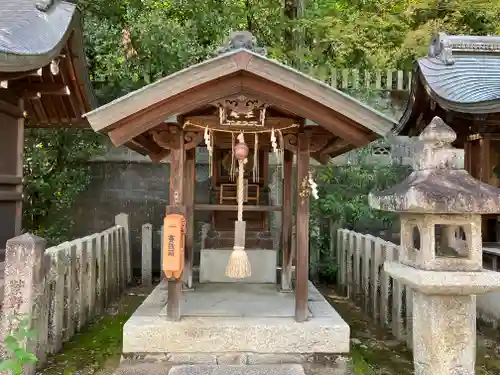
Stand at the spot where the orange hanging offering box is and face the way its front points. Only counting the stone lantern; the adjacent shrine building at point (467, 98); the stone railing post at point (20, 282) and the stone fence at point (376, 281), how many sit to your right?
1

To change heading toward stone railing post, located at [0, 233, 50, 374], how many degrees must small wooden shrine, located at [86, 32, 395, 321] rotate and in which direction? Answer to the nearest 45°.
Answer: approximately 90° to its right

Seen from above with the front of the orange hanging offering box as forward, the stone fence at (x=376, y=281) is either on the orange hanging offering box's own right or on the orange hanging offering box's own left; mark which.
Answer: on the orange hanging offering box's own left

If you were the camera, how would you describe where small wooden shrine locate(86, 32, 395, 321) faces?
facing the viewer

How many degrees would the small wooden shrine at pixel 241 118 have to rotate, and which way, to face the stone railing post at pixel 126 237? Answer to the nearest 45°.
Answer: approximately 135° to its right
